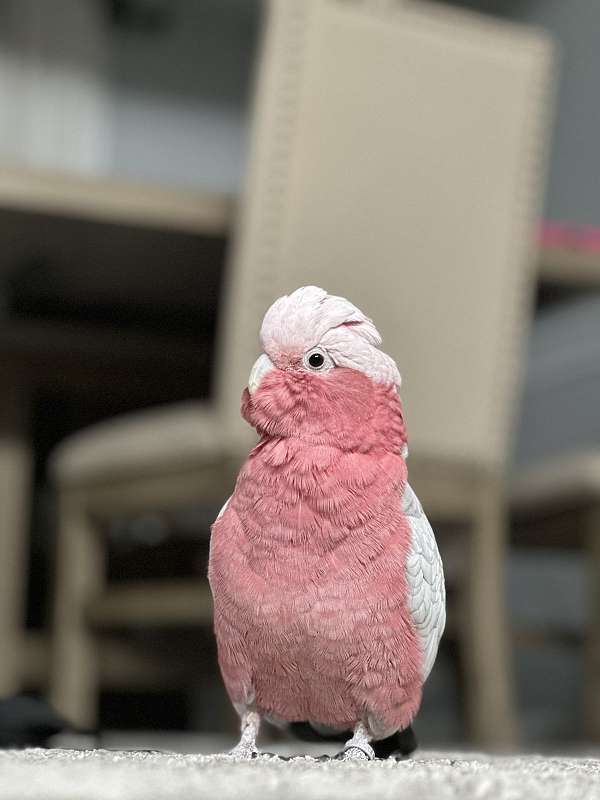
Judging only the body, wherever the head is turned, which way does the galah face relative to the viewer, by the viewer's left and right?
facing the viewer and to the left of the viewer

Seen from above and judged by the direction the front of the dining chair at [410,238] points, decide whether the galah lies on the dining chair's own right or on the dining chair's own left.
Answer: on the dining chair's own left

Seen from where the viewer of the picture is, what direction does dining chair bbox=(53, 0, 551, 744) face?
facing away from the viewer and to the left of the viewer

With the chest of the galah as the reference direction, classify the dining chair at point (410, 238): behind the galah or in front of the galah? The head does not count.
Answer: behind

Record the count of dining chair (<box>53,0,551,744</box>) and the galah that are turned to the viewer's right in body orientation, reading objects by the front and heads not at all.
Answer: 0
